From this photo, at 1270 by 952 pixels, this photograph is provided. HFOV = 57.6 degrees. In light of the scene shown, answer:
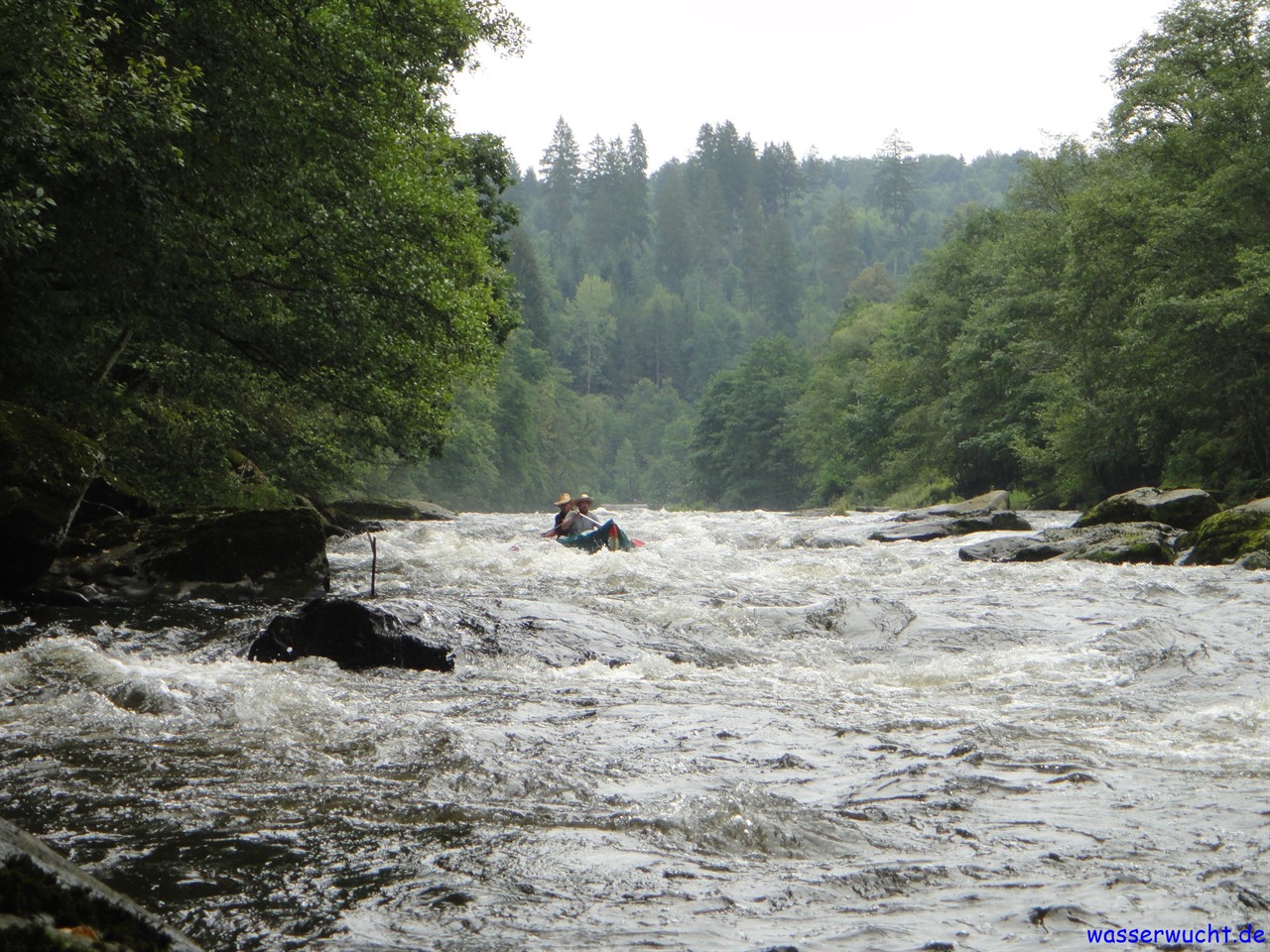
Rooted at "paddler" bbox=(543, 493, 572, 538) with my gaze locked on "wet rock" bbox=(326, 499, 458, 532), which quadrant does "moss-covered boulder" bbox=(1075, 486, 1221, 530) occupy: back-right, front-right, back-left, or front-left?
back-right

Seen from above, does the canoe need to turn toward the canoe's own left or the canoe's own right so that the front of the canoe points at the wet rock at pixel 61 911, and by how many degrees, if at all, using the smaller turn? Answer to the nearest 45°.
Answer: approximately 45° to the canoe's own right

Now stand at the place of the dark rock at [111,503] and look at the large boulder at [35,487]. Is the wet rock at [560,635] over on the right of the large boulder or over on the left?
left

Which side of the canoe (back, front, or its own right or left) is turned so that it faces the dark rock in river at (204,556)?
right

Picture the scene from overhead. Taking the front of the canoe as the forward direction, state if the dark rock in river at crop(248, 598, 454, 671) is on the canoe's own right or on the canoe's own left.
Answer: on the canoe's own right

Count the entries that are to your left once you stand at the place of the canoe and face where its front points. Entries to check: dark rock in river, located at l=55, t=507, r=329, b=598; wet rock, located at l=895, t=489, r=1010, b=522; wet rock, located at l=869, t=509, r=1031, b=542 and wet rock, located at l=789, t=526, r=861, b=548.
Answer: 3

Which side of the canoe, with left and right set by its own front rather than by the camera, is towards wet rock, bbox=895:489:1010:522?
left
